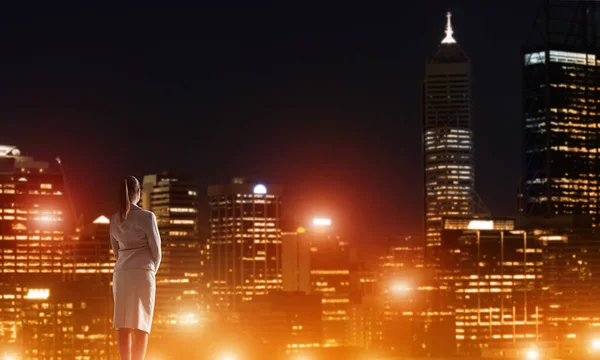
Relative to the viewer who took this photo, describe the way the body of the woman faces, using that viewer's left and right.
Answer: facing away from the viewer and to the right of the viewer
